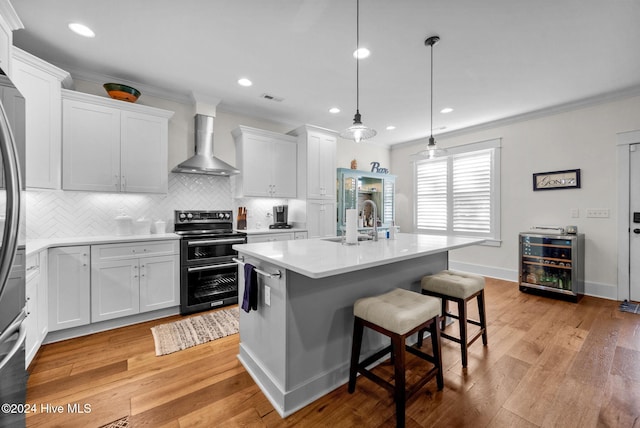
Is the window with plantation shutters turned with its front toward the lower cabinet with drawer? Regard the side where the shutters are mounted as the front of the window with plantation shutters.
yes

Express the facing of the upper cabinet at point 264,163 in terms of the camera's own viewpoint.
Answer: facing the viewer and to the right of the viewer

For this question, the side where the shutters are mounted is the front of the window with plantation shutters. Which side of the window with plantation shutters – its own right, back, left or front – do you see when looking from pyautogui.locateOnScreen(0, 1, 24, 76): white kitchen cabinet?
front

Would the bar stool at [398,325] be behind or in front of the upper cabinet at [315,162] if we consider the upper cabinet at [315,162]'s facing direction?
in front

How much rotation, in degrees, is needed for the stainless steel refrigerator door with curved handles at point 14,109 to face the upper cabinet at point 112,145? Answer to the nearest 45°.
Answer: approximately 90° to its left

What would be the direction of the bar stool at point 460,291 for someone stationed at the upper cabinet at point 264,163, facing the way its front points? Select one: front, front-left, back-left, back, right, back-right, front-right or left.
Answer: front

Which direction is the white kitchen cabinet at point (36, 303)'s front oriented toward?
to the viewer's right

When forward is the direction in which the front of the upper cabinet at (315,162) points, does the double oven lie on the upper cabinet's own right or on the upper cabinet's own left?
on the upper cabinet's own right

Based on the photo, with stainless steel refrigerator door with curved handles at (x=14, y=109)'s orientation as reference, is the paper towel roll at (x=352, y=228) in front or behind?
in front
